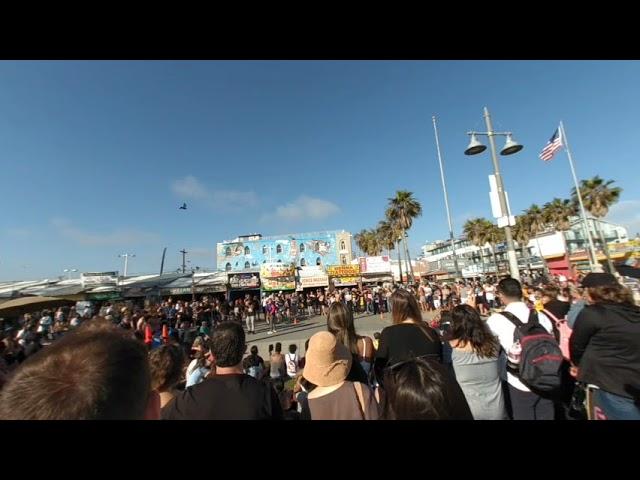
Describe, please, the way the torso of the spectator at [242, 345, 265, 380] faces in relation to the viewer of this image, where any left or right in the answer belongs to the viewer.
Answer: facing away from the viewer

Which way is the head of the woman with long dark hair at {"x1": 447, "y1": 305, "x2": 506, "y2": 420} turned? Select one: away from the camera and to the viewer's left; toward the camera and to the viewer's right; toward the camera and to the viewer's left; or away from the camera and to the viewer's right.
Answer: away from the camera and to the viewer's left

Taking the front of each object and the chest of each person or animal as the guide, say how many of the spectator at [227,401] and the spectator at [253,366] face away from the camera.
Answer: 2

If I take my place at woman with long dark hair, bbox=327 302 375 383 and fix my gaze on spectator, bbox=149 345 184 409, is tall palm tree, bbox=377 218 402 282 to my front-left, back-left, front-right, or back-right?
back-right

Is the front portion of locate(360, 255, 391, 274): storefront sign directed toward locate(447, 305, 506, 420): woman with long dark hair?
yes

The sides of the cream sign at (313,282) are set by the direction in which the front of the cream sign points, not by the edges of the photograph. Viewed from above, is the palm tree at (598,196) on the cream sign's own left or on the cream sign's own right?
on the cream sign's own left

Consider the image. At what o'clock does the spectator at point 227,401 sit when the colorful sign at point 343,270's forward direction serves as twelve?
The spectator is roughly at 12 o'clock from the colorful sign.

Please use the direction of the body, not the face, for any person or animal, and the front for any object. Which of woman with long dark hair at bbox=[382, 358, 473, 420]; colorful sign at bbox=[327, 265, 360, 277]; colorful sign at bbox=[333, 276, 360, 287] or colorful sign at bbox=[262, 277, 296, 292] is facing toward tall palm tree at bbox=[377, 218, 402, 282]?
the woman with long dark hair

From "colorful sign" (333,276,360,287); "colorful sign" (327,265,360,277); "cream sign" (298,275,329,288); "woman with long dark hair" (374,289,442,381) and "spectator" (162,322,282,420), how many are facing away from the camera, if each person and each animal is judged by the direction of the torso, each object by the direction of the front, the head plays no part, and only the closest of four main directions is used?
2

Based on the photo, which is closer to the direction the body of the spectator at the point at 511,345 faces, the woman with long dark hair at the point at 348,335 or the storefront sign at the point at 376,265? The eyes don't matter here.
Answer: the storefront sign

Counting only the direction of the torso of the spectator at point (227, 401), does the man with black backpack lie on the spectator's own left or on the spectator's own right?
on the spectator's own right

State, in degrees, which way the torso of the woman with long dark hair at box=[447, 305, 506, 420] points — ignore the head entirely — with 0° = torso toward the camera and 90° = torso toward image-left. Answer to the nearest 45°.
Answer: approximately 135°

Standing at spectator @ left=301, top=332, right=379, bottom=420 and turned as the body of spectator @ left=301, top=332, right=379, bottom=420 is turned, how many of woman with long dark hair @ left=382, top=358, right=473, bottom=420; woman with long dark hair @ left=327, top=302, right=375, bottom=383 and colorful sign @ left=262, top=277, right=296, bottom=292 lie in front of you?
2

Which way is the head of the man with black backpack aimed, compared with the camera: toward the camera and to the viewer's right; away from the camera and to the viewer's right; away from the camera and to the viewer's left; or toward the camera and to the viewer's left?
away from the camera and to the viewer's left

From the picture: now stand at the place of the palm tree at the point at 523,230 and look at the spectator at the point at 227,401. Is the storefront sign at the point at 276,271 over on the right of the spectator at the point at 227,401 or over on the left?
right

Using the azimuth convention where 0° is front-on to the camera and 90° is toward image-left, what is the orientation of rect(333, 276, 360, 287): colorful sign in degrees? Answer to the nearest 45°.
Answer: approximately 0°

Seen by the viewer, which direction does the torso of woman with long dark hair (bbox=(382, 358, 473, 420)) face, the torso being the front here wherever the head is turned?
away from the camera

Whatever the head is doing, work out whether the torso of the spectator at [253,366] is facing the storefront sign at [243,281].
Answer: yes

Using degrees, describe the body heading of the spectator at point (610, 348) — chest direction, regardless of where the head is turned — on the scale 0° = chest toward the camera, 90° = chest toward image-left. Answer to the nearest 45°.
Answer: approximately 135°

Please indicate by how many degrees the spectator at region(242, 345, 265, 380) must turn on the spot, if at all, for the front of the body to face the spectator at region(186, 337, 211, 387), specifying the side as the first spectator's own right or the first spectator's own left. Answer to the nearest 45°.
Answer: approximately 135° to the first spectator's own left
